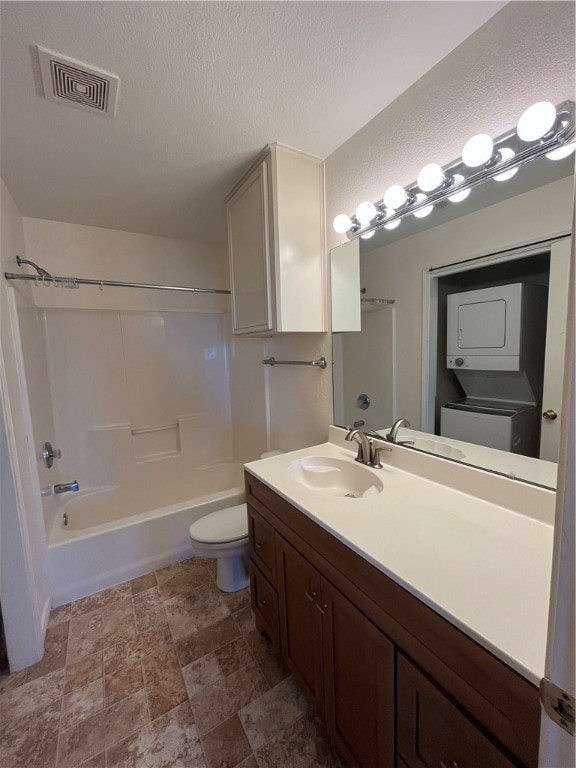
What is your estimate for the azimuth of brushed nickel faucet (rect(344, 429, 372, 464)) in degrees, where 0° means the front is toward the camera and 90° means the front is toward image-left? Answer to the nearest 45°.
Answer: approximately 45°

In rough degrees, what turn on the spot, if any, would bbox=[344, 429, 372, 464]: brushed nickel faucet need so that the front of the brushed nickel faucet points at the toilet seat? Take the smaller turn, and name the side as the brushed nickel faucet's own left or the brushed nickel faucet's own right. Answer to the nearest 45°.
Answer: approximately 45° to the brushed nickel faucet's own right

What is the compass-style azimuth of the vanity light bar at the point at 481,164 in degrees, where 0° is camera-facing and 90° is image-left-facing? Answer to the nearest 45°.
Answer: approximately 45°

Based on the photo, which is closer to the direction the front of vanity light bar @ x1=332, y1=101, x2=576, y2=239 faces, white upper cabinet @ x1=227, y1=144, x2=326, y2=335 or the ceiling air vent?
the ceiling air vent

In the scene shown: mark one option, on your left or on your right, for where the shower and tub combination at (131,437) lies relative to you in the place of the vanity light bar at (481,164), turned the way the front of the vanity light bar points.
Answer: on your right
